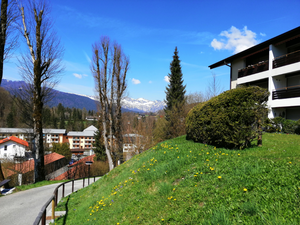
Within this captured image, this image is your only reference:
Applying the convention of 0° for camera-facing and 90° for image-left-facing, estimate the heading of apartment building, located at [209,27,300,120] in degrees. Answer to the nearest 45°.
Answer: approximately 45°

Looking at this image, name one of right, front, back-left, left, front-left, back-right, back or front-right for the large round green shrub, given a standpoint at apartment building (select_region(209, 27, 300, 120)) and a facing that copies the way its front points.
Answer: front-left
